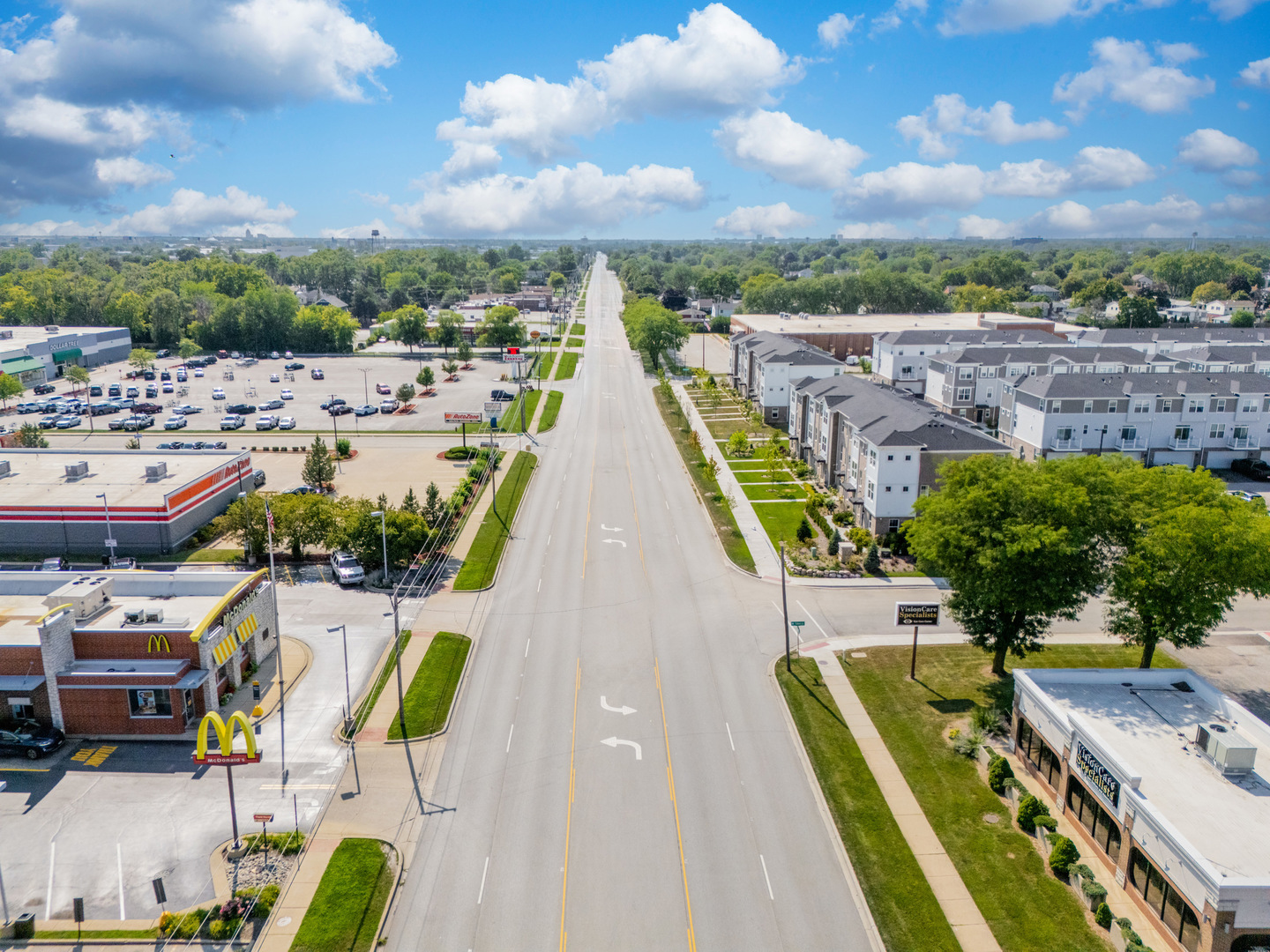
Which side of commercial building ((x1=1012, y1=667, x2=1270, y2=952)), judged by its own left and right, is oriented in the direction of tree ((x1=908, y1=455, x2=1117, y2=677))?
right

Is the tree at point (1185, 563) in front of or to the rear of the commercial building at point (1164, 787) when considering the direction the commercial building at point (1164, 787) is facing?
to the rear

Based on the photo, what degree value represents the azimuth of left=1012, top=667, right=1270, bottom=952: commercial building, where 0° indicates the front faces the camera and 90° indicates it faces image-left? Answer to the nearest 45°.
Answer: approximately 45°

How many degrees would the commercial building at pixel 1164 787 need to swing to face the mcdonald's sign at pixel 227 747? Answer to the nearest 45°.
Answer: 0° — it already faces it

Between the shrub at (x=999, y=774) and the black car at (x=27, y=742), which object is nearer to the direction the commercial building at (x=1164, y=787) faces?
the black car
